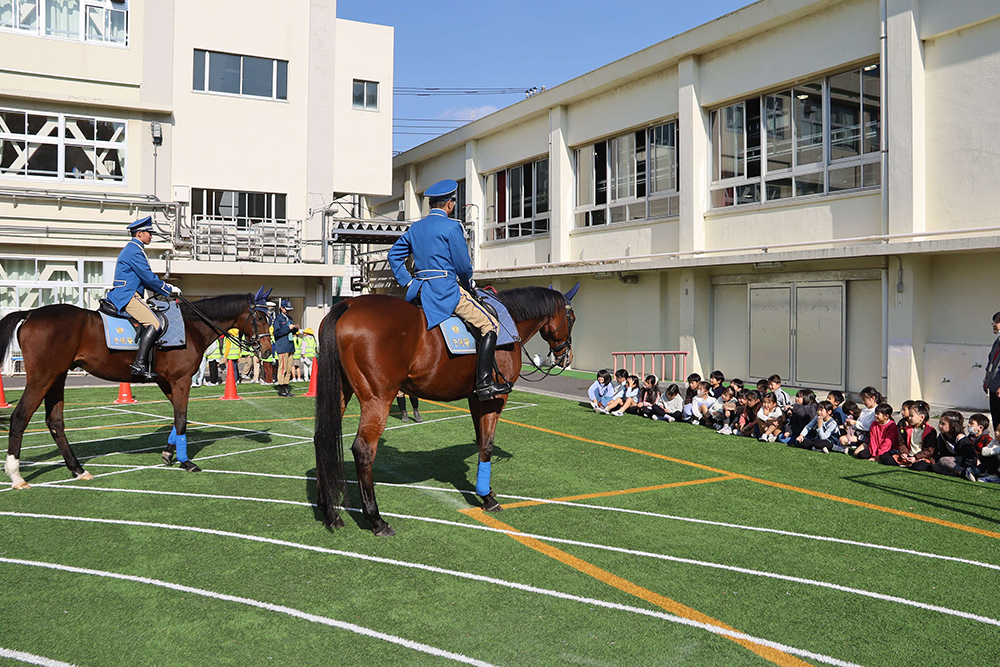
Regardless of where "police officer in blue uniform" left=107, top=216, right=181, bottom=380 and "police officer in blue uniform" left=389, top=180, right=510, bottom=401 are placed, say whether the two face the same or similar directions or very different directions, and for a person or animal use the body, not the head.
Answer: same or similar directions

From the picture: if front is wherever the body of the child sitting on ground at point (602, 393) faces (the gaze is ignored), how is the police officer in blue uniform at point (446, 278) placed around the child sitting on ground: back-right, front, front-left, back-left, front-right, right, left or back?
front-left

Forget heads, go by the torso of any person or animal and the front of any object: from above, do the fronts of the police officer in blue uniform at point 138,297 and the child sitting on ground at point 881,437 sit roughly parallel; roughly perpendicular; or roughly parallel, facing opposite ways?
roughly parallel, facing opposite ways

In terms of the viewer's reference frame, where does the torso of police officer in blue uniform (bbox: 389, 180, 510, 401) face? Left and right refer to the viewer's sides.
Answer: facing away from the viewer and to the right of the viewer

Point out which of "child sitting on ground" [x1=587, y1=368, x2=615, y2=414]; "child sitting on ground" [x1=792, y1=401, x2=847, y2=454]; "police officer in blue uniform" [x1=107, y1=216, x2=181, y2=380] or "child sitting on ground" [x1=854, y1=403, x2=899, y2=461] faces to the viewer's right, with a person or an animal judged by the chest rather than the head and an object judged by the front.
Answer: the police officer in blue uniform

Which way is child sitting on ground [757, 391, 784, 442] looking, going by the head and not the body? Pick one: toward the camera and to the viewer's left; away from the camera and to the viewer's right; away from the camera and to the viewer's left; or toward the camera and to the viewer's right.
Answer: toward the camera and to the viewer's left

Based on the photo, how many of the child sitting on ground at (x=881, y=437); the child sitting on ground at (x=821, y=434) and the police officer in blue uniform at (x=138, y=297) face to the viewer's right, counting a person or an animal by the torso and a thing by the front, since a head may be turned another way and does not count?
1

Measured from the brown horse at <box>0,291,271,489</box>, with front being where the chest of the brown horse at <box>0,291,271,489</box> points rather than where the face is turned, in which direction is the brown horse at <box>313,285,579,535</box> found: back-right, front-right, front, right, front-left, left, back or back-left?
front-right

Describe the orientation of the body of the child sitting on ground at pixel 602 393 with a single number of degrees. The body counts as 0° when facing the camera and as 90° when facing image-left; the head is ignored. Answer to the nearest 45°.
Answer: approximately 45°

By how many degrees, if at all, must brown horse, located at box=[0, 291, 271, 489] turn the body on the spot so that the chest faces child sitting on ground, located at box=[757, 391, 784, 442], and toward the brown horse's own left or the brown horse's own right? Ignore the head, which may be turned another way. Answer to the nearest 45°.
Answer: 0° — it already faces them

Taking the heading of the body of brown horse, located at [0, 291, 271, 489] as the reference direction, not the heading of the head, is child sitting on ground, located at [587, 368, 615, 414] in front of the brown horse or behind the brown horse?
in front

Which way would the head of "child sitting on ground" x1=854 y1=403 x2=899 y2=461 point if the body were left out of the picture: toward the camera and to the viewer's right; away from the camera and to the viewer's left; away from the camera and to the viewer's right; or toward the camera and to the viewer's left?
toward the camera and to the viewer's left

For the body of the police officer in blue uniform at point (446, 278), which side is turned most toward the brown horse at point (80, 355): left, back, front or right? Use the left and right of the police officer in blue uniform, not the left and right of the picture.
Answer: left

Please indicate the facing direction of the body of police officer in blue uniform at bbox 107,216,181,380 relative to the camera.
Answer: to the viewer's right

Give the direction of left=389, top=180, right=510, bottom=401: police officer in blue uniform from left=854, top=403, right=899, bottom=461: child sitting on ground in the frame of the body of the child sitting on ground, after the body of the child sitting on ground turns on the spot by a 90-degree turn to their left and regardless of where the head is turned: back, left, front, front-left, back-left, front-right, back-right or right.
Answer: right

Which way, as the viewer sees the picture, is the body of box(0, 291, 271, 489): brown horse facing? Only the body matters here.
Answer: to the viewer's right

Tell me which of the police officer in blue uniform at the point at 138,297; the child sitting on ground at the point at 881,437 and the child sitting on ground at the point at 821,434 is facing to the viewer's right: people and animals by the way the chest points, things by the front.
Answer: the police officer in blue uniform

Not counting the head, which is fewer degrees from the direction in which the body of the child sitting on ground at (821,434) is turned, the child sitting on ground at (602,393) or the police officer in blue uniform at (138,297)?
the police officer in blue uniform

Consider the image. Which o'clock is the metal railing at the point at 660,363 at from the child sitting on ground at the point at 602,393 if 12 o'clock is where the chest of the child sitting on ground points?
The metal railing is roughly at 5 o'clock from the child sitting on ground.
